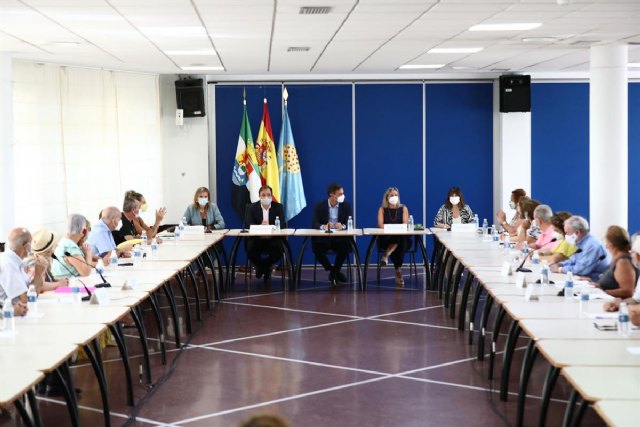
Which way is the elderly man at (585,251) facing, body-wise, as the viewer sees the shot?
to the viewer's left

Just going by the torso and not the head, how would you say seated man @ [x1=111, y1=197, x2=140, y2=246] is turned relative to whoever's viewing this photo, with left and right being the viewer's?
facing to the right of the viewer

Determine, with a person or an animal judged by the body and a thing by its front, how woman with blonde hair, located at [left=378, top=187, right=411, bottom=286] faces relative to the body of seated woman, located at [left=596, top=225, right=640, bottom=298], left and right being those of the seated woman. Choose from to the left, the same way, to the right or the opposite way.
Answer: to the left

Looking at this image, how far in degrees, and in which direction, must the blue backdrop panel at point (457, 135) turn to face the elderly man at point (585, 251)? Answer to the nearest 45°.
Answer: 0° — it already faces them

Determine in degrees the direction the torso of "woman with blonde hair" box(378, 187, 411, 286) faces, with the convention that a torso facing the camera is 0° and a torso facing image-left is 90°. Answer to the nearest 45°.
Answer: approximately 0°

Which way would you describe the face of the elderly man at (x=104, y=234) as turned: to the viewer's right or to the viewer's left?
to the viewer's right

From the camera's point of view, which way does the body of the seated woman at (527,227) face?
to the viewer's left

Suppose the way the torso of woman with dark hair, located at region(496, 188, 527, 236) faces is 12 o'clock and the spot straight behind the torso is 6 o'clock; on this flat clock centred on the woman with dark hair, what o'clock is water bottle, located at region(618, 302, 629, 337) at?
The water bottle is roughly at 9 o'clock from the woman with dark hair.

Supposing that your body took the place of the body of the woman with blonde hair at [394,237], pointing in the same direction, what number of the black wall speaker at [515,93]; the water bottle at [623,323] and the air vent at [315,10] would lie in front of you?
2

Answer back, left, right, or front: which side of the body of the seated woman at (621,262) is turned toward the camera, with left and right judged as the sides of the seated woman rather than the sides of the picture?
left

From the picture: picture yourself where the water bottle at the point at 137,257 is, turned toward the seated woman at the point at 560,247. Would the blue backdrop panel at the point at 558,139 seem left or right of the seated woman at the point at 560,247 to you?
left
